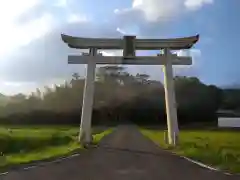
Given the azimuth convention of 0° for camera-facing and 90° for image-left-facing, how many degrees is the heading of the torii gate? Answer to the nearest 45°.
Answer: approximately 0°
